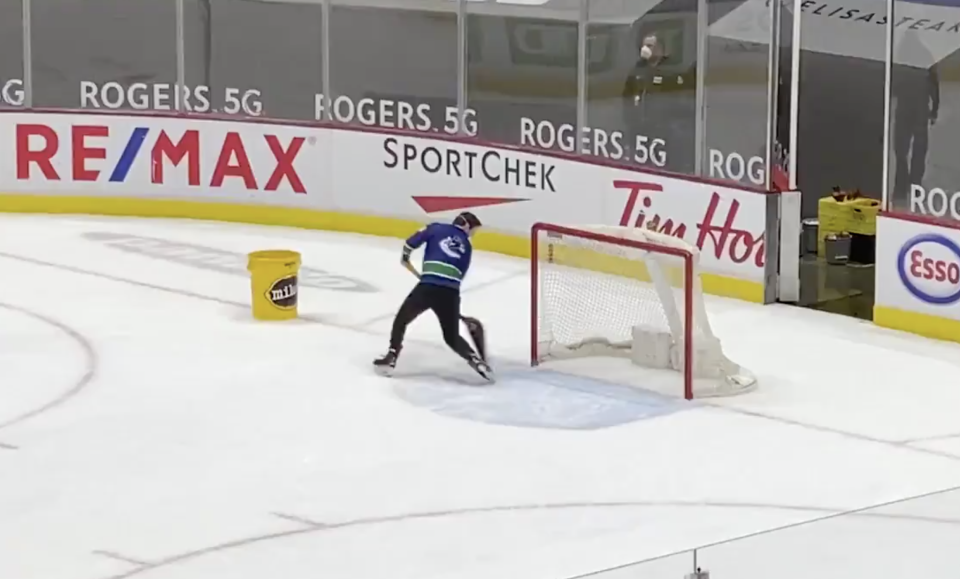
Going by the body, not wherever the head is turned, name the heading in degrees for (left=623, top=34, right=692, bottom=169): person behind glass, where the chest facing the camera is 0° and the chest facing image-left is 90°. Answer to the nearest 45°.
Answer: approximately 45°

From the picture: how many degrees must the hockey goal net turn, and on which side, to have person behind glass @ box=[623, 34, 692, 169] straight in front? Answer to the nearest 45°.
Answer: approximately 135° to its right

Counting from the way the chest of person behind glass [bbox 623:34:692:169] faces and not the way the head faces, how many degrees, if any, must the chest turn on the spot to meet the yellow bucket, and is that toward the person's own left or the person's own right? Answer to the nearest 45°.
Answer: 0° — they already face it

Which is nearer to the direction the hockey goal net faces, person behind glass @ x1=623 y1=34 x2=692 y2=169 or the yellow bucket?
the yellow bucket

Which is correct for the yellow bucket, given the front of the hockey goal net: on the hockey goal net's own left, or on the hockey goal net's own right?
on the hockey goal net's own right

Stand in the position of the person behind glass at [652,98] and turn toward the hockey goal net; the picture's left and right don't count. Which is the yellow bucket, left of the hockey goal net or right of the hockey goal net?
right

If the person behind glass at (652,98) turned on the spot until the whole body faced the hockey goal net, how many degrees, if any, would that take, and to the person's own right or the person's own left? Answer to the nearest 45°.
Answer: approximately 45° to the person's own left

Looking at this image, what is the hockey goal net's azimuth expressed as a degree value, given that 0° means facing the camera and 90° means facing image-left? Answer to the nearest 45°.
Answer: approximately 45°
